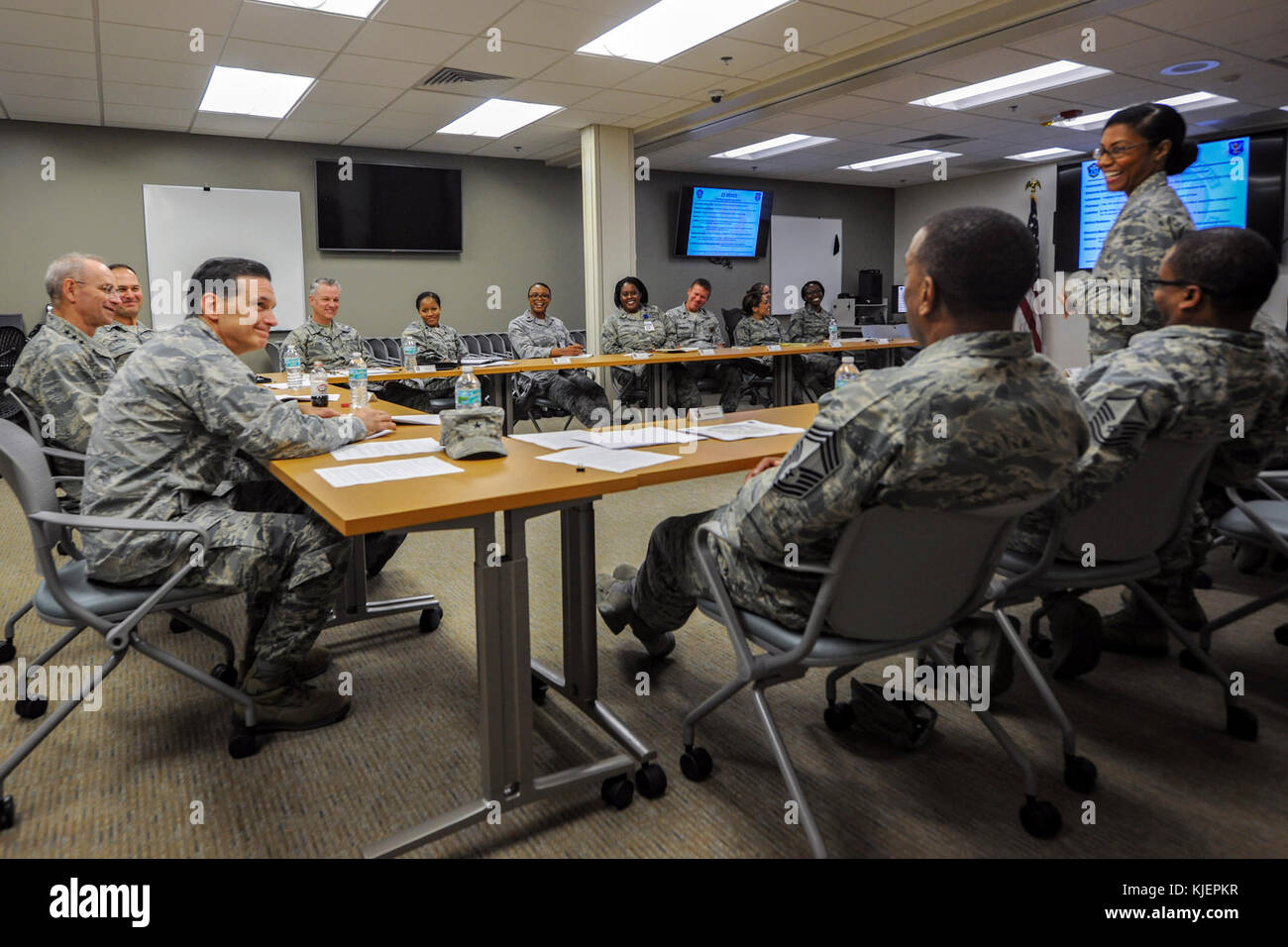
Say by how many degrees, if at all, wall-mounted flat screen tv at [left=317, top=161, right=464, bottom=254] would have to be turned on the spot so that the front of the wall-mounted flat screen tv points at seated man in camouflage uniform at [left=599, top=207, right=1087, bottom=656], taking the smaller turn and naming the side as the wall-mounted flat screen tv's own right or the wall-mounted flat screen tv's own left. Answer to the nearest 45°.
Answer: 0° — it already faces them

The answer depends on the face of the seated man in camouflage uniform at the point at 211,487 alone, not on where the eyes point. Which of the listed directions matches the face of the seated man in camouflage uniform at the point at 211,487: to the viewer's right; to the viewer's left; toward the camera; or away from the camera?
to the viewer's right

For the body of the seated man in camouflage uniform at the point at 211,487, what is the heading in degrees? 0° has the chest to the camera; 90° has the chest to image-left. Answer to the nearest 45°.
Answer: approximately 270°

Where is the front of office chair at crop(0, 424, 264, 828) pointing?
to the viewer's right

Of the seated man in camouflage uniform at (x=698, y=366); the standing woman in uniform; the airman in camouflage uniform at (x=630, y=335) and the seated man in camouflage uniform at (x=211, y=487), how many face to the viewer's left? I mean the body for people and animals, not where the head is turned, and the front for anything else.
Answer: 1

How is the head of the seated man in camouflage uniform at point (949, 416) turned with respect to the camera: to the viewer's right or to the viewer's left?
to the viewer's left

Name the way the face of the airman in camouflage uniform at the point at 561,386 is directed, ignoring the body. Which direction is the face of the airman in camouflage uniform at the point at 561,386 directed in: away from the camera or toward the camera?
toward the camera

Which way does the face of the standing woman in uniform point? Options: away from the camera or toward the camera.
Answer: toward the camera

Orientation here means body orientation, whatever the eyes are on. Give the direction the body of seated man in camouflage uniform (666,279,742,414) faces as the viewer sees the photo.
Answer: toward the camera

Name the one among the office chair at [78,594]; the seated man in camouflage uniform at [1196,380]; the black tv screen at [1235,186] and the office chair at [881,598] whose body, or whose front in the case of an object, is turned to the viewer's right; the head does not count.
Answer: the office chair at [78,594]

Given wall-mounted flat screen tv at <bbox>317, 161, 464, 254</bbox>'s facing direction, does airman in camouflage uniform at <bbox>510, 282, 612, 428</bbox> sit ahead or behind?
ahead

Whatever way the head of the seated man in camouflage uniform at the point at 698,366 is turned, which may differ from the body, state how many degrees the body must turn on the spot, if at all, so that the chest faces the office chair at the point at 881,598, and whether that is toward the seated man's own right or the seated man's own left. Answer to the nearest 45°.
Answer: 0° — they already face it

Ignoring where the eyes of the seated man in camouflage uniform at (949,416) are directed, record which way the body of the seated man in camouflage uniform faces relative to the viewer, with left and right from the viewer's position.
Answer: facing away from the viewer and to the left of the viewer

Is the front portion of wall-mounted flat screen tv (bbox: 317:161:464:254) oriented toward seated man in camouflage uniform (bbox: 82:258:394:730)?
yes

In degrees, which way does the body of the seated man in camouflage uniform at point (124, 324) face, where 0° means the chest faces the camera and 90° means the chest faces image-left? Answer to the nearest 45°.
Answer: approximately 315°

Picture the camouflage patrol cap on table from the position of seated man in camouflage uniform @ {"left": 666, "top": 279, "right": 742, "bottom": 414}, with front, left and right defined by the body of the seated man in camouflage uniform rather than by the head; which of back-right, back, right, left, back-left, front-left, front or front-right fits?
front

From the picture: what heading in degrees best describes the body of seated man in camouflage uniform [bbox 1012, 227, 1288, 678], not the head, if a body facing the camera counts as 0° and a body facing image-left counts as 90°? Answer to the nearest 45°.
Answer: approximately 135°

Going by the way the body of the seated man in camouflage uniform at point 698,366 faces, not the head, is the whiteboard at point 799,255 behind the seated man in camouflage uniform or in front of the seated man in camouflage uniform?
behind

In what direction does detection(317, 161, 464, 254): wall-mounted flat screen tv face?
toward the camera

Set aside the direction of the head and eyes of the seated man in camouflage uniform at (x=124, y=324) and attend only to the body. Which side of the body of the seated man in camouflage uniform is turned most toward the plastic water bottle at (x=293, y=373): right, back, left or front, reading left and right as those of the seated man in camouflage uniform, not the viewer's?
front

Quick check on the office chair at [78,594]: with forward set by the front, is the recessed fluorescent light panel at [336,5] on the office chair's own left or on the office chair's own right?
on the office chair's own left

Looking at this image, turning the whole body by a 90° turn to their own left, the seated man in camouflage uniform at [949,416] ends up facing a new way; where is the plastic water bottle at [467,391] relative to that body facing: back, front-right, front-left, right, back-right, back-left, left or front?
right
